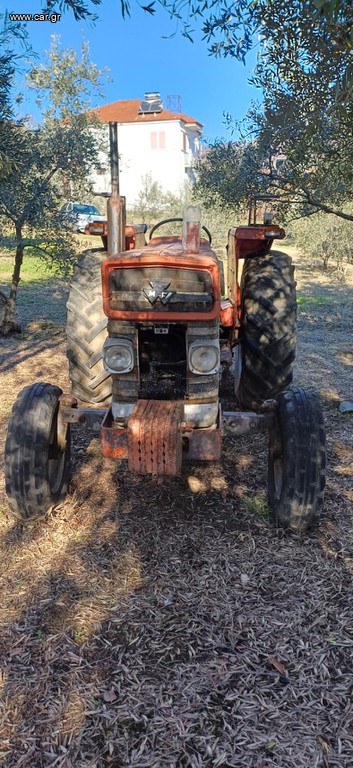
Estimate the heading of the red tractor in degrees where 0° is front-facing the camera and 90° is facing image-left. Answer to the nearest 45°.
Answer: approximately 0°

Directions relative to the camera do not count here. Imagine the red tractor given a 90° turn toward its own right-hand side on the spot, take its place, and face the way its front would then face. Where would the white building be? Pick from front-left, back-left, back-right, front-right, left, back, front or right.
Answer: right

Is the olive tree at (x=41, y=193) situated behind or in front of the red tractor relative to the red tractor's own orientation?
behind
